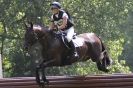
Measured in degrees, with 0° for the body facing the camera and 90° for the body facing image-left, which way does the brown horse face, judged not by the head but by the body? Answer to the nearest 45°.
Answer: approximately 90°

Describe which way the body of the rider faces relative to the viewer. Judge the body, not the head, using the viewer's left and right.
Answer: facing the viewer and to the left of the viewer
